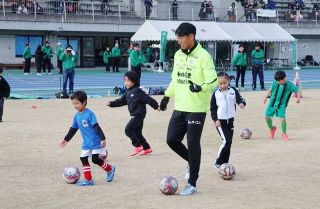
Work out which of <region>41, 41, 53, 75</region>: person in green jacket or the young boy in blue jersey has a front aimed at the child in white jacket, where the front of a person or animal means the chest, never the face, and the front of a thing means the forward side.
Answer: the person in green jacket

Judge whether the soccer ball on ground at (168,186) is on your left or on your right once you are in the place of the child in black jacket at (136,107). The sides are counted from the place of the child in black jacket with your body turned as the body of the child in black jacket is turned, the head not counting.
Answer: on your left

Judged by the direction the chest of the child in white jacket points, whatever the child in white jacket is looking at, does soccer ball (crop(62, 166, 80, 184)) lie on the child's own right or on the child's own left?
on the child's own right

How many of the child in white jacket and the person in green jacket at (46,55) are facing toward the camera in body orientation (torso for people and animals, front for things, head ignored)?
2

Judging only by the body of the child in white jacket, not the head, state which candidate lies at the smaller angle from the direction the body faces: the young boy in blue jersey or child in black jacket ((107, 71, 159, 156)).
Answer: the young boy in blue jersey

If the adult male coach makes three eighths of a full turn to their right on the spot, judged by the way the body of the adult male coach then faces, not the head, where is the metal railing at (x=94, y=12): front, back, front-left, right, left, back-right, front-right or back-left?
front

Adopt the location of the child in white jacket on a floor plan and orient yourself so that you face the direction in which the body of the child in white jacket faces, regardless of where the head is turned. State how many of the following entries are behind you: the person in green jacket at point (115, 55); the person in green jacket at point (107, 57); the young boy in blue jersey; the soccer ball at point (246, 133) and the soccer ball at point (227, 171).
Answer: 3

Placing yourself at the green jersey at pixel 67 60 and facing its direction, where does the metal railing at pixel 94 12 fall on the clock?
The metal railing is roughly at 6 o'clock from the green jersey.

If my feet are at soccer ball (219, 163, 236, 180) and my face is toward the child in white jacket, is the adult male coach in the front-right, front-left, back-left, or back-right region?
back-left

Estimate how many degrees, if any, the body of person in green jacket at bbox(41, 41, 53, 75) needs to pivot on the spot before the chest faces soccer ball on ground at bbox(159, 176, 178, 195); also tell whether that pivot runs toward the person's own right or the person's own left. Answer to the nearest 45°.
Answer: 0° — they already face it
